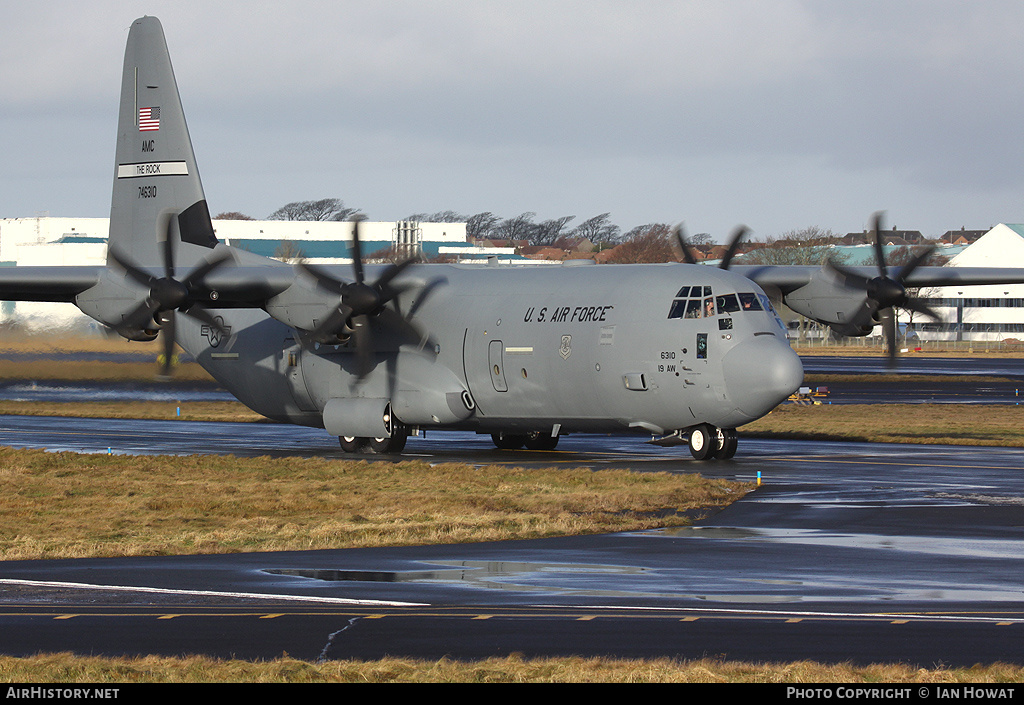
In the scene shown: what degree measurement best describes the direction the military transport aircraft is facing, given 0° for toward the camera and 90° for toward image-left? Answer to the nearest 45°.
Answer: approximately 315°
